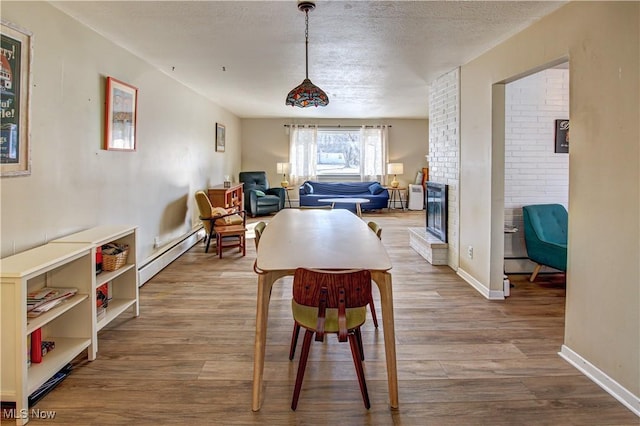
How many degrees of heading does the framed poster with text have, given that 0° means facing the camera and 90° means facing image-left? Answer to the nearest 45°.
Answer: approximately 315°

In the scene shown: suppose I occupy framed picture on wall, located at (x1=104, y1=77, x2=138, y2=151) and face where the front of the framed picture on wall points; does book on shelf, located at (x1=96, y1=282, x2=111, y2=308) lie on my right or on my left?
on my right

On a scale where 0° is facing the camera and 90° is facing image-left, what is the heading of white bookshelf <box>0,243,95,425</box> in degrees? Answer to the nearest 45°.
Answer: approximately 315°

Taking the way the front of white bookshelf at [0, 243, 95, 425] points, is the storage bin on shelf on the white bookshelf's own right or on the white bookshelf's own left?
on the white bookshelf's own left

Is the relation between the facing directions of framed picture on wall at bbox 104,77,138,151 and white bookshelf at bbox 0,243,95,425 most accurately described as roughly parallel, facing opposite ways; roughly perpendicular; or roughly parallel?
roughly parallel

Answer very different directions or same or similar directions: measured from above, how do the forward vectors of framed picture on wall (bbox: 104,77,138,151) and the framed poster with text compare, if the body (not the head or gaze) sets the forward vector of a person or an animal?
same or similar directions

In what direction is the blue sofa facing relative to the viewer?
toward the camera

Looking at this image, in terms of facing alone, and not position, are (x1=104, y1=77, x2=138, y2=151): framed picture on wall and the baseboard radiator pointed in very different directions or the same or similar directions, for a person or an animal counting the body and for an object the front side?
same or similar directions

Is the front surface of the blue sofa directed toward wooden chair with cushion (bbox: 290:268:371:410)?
yes

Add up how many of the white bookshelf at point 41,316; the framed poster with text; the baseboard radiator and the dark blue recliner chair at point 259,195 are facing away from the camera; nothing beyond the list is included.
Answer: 0

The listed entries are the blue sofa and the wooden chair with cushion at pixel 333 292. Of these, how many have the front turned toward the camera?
1

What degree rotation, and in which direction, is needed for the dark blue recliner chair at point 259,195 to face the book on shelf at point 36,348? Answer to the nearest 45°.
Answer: approximately 45° to its right

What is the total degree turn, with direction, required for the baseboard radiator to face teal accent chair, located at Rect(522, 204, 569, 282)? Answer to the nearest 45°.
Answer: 0° — it already faces it
